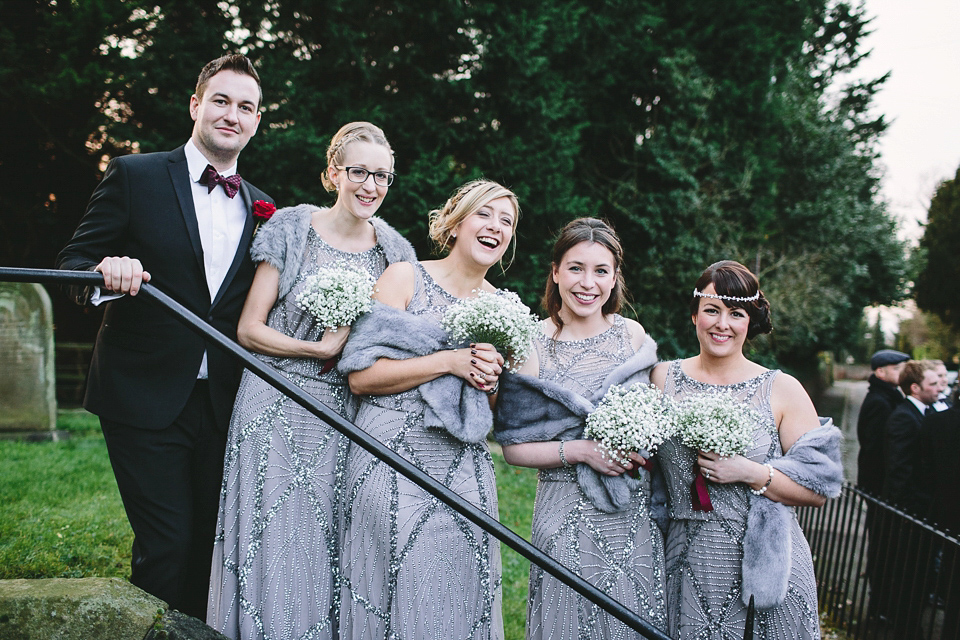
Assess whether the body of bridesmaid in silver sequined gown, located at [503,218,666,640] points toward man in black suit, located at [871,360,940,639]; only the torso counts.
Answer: no

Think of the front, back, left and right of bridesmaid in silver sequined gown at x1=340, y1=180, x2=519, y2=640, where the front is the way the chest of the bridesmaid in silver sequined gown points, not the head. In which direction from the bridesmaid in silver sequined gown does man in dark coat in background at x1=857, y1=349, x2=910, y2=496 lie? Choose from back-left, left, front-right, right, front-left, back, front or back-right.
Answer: left

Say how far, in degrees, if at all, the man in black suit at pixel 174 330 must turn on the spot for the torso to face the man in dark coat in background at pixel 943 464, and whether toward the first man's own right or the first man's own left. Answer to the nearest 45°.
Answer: approximately 45° to the first man's own left

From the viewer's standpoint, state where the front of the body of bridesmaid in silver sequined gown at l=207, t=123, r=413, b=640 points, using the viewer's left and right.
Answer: facing the viewer and to the right of the viewer

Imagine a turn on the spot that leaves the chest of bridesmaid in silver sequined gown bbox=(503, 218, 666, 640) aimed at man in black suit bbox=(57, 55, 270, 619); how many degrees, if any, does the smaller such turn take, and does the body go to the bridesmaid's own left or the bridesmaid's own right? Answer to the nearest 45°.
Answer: approximately 90° to the bridesmaid's own right

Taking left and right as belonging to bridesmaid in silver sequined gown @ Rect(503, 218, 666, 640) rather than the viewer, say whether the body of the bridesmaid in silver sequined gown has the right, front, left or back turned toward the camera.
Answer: front

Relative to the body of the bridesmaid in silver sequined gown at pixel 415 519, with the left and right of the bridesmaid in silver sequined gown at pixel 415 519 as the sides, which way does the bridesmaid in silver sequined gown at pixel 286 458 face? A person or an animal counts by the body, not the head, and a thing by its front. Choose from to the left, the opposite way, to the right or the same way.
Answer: the same way

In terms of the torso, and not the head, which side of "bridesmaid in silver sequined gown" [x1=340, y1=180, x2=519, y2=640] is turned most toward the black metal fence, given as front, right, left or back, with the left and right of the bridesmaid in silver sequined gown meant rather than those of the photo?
left

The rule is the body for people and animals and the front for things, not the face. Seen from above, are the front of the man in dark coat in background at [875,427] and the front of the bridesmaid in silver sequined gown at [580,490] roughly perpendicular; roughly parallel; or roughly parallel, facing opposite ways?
roughly perpendicular

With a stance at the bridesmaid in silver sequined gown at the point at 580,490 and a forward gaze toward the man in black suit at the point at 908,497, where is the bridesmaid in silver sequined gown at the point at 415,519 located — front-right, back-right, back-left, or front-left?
back-left

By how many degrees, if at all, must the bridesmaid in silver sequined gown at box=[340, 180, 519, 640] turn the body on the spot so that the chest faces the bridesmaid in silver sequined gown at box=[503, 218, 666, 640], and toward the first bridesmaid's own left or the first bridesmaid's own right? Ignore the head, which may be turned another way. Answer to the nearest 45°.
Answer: approximately 45° to the first bridesmaid's own left
